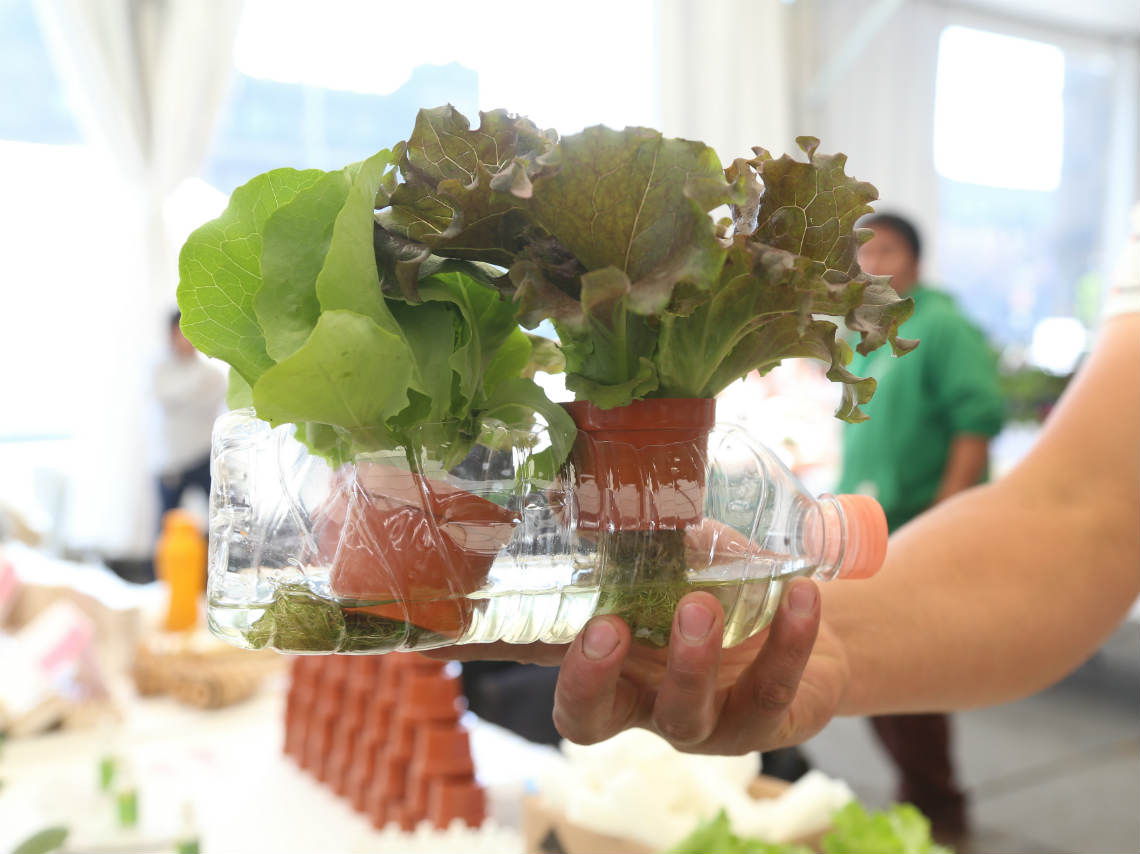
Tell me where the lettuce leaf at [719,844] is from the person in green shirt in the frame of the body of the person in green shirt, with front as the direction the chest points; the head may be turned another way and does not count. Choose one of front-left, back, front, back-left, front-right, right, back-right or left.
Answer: front-left

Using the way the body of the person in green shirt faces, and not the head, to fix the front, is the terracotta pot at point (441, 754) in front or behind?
in front

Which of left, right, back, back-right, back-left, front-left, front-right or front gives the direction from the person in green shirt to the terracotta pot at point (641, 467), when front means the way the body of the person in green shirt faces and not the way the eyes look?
front-left

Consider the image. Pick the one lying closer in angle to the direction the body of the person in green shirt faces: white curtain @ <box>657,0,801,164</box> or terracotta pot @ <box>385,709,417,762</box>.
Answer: the terracotta pot

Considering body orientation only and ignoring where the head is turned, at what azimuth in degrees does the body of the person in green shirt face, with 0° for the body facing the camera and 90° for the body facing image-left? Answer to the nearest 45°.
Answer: approximately 45°

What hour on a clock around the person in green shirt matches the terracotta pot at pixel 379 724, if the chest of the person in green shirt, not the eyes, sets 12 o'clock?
The terracotta pot is roughly at 11 o'clock from the person in green shirt.

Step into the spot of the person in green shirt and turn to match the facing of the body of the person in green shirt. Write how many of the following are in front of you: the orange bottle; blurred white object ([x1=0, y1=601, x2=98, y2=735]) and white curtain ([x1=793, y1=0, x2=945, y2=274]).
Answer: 2

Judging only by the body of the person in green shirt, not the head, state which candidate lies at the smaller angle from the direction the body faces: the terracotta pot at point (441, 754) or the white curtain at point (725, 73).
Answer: the terracotta pot

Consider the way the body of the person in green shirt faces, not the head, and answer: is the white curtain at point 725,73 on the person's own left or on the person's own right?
on the person's own right

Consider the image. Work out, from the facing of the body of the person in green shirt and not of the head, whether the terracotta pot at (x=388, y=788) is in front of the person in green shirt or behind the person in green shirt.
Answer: in front

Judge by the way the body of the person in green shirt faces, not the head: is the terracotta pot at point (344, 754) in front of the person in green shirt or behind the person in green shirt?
in front

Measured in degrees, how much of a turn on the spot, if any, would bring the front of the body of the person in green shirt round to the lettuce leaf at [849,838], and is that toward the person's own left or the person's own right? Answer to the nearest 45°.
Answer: approximately 45° to the person's own left

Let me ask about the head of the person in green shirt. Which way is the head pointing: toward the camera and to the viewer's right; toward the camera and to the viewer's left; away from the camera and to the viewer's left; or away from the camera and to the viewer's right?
toward the camera and to the viewer's left

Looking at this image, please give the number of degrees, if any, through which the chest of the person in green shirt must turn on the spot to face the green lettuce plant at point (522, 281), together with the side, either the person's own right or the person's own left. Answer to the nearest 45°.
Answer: approximately 45° to the person's own left
